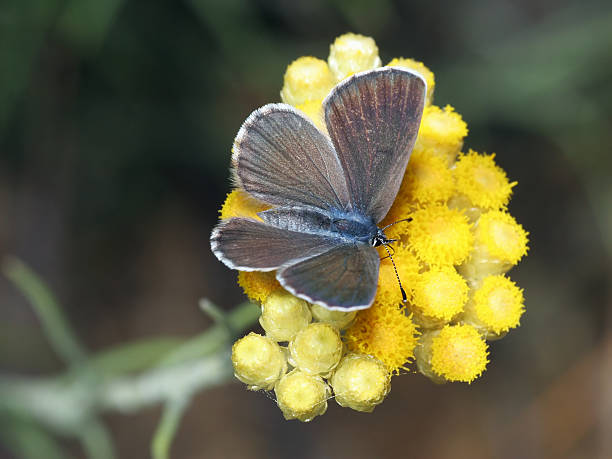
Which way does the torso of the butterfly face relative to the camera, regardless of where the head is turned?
to the viewer's right
